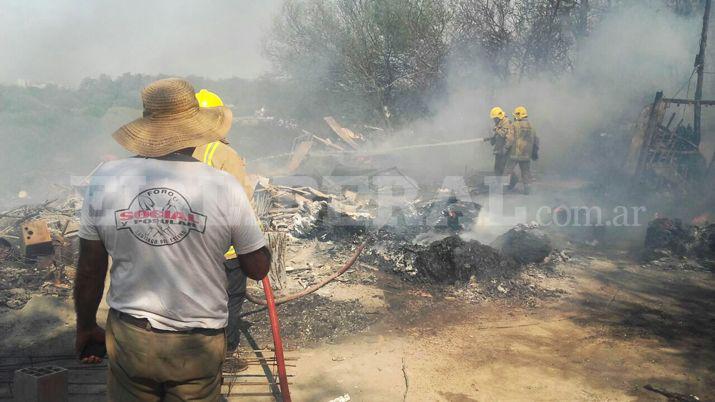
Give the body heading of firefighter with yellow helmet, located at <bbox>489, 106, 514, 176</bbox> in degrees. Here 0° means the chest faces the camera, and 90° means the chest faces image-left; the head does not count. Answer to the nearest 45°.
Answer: approximately 90°

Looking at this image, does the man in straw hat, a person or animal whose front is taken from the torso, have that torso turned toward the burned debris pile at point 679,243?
no

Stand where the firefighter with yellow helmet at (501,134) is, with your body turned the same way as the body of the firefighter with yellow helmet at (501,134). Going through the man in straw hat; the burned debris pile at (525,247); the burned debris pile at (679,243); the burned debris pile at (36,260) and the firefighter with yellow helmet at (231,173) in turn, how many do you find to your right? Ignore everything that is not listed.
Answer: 0

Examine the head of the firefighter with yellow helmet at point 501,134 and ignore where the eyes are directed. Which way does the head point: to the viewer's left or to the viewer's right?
to the viewer's left

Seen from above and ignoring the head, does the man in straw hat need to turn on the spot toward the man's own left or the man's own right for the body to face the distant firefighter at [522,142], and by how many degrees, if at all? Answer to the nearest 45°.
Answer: approximately 45° to the man's own right

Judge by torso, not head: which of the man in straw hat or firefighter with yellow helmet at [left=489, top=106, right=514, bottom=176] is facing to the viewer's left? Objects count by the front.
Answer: the firefighter with yellow helmet

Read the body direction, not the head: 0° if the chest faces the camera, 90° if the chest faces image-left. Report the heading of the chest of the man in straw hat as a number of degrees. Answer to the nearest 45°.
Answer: approximately 180°

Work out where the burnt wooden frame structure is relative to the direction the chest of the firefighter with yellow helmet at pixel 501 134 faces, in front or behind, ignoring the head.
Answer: behind

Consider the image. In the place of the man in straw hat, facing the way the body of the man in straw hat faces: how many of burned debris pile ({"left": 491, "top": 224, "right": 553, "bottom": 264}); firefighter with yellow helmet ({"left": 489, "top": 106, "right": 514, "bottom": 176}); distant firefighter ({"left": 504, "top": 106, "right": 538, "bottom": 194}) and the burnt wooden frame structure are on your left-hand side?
0

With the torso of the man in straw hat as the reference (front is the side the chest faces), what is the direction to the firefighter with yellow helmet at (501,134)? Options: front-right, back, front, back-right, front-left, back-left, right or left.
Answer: front-right

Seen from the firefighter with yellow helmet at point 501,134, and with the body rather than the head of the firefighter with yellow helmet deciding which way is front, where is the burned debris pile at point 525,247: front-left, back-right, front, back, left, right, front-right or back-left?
left

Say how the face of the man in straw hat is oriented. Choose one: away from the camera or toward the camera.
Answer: away from the camera

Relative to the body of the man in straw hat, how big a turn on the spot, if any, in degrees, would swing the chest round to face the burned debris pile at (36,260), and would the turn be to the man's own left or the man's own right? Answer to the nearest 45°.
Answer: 0° — they already face it

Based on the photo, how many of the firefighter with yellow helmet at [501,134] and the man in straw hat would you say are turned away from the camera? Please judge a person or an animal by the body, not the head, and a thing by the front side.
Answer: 1
